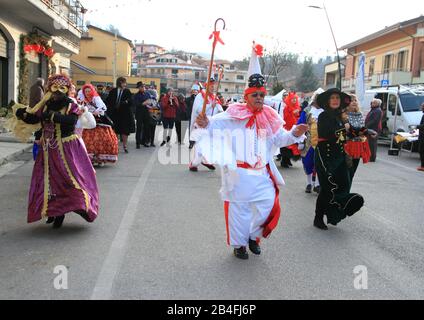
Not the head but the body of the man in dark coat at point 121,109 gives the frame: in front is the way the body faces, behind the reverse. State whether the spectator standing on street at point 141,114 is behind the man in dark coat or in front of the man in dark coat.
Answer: behind

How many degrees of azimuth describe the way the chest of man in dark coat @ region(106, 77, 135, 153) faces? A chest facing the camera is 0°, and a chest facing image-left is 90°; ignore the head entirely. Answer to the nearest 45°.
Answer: approximately 0°

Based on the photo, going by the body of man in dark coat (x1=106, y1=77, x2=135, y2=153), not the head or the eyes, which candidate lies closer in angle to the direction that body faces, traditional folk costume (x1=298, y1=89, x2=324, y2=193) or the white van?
the traditional folk costume

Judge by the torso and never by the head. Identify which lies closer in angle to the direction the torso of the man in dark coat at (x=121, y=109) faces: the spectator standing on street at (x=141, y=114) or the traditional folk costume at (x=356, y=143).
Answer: the traditional folk costume

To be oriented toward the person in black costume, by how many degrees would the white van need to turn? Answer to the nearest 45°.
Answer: approximately 45° to its right

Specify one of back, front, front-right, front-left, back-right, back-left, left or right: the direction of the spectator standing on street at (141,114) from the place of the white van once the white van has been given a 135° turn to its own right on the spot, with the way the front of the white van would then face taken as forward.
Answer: front-left

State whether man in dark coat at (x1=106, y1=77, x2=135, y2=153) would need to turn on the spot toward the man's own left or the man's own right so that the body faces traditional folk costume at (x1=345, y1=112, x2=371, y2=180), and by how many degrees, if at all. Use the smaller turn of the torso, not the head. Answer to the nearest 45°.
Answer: approximately 45° to the man's own left

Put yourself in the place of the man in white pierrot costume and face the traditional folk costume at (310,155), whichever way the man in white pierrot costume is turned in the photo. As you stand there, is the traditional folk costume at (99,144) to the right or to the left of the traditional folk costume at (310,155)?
left
